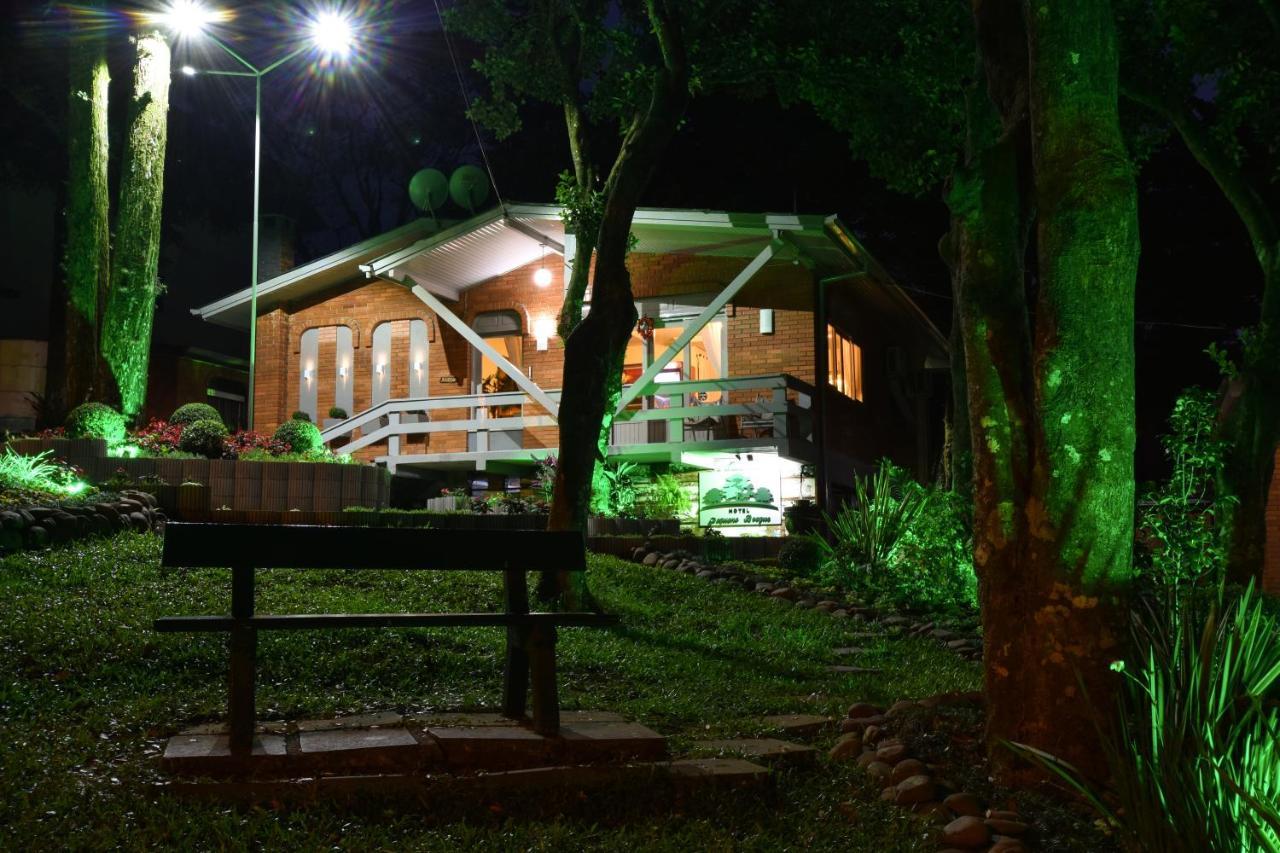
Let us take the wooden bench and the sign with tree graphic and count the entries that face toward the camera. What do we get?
2

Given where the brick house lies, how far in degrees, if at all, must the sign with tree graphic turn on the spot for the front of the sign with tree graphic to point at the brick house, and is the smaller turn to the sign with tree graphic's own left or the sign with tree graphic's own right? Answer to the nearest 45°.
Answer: approximately 135° to the sign with tree graphic's own right

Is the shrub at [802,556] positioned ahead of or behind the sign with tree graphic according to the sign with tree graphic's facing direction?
ahead

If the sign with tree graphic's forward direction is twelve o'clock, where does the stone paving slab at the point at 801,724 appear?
The stone paving slab is roughly at 12 o'clock from the sign with tree graphic.

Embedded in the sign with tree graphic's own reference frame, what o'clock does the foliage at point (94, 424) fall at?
The foliage is roughly at 2 o'clock from the sign with tree graphic.

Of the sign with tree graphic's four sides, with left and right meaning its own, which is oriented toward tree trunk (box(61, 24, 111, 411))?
right

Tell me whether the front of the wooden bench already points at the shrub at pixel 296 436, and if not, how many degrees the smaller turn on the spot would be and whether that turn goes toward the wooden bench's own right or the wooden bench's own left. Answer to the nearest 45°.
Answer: approximately 180°

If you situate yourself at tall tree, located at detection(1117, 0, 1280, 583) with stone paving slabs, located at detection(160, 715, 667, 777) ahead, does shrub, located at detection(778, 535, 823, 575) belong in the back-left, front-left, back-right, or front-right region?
front-right

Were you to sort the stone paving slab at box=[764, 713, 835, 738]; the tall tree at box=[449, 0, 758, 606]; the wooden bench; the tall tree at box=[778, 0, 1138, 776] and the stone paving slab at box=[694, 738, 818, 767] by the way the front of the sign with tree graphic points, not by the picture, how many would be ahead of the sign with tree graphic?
5

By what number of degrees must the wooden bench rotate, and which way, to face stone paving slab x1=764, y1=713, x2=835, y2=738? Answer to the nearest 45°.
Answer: approximately 90° to its left

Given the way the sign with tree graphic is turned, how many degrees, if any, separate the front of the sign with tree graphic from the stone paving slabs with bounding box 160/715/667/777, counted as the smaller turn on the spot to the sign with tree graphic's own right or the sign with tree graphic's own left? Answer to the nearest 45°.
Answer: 0° — it already faces it

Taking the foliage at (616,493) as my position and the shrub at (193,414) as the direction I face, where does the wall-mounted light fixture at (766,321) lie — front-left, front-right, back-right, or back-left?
back-right

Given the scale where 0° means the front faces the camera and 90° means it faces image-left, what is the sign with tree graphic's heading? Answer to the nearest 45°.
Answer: approximately 0°

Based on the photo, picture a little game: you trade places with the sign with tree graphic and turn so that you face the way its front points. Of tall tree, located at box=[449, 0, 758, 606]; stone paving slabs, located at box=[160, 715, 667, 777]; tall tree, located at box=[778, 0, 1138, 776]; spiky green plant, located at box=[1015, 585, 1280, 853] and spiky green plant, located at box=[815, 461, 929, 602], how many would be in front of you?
5

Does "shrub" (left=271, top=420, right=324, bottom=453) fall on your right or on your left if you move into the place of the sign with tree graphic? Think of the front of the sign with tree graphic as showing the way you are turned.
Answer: on your right
